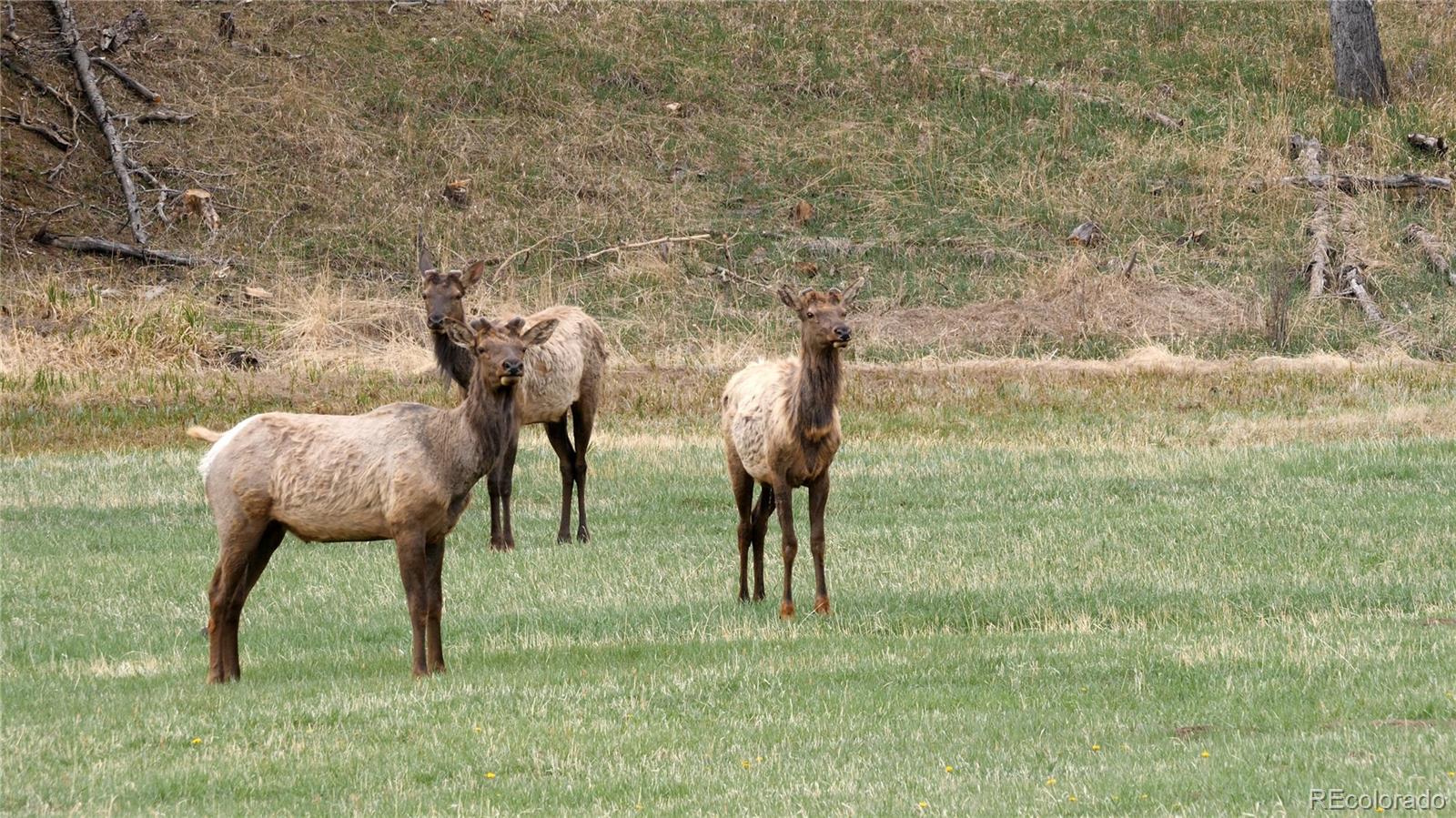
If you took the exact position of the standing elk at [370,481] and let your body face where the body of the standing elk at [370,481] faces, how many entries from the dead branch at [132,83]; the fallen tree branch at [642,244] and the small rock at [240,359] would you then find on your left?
3

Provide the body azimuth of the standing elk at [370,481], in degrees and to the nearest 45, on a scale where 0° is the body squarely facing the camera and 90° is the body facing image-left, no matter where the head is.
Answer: approximately 270°

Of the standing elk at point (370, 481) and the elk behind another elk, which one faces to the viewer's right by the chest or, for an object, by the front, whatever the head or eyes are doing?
the standing elk

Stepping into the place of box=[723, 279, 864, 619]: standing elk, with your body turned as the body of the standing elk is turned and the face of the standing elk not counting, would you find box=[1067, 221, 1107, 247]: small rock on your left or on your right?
on your left

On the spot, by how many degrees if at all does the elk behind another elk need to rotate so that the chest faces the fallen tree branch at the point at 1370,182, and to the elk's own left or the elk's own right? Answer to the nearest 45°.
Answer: approximately 180°

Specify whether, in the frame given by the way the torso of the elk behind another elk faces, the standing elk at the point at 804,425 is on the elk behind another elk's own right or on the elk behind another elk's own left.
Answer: on the elk behind another elk's own left

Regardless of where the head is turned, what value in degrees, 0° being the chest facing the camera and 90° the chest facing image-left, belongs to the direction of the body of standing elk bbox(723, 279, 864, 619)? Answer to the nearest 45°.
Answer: approximately 315°

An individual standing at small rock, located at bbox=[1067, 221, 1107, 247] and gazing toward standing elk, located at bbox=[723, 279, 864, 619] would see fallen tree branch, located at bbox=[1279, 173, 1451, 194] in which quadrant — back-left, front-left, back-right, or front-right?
back-left

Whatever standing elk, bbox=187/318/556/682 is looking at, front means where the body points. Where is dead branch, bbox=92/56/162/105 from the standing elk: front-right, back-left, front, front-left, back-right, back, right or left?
left

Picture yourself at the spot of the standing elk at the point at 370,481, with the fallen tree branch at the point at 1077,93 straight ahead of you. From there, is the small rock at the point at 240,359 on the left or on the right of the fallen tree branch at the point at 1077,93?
left

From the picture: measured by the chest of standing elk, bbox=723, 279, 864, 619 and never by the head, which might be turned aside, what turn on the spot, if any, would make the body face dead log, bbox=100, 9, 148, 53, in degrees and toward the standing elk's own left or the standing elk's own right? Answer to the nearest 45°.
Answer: approximately 180°

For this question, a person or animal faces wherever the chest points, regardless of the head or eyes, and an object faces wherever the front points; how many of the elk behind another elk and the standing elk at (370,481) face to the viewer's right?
1

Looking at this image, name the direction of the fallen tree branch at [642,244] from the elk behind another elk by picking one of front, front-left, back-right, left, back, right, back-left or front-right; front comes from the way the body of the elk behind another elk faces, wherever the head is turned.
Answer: back-right

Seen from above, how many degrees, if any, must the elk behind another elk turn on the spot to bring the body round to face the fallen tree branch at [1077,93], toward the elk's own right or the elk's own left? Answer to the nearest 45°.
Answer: approximately 180°

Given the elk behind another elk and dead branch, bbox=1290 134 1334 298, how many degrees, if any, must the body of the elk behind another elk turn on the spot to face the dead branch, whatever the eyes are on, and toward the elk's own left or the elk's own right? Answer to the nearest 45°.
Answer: approximately 180°

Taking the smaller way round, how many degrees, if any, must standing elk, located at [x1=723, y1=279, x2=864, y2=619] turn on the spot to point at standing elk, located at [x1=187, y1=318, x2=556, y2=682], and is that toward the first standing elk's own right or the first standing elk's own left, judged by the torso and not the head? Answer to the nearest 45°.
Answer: approximately 90° to the first standing elk's own right
